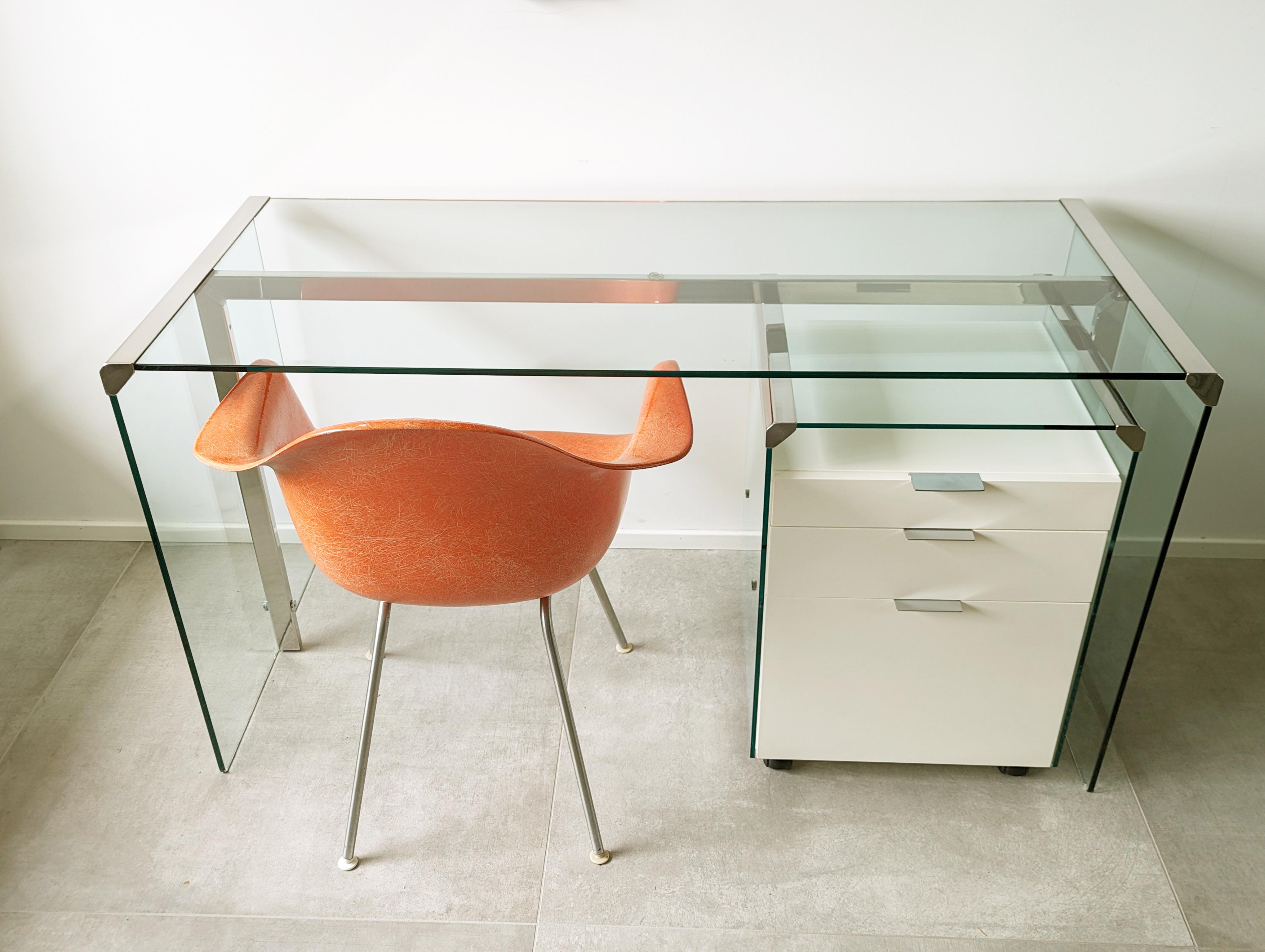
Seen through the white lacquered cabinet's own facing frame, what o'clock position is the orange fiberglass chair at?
The orange fiberglass chair is roughly at 2 o'clock from the white lacquered cabinet.

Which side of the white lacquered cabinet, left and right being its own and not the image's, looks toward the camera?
front

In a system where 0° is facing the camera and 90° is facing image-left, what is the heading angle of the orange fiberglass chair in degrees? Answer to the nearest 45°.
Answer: approximately 180°

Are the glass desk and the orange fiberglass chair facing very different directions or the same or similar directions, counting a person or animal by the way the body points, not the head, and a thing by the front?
very different directions

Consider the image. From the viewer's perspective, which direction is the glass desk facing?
toward the camera

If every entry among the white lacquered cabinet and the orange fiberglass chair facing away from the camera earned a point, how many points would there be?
1

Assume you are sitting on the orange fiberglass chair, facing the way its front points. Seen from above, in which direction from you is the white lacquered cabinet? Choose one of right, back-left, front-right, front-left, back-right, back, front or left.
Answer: right
